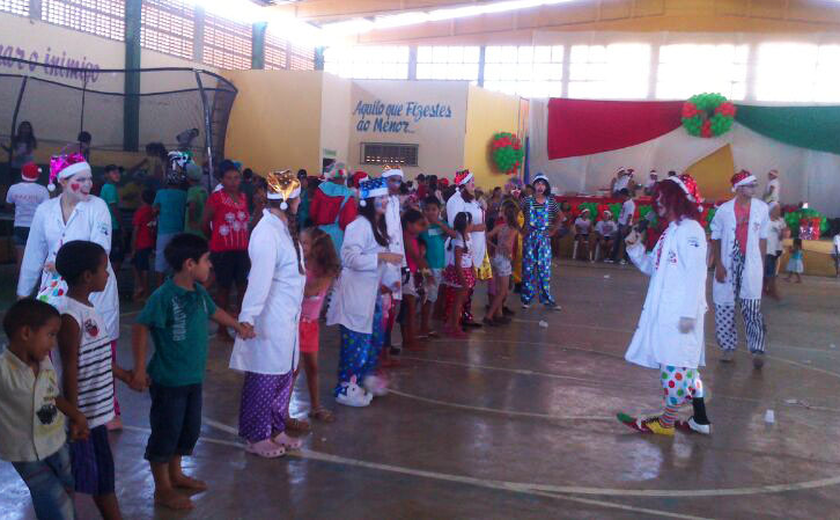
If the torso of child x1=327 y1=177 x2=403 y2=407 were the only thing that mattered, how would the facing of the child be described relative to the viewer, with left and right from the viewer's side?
facing to the right of the viewer

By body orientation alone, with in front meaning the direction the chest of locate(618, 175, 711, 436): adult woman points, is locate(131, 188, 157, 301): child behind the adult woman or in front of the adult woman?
in front

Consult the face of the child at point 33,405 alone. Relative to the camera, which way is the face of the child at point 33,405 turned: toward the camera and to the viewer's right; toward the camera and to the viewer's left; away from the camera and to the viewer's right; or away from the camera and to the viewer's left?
toward the camera and to the viewer's right

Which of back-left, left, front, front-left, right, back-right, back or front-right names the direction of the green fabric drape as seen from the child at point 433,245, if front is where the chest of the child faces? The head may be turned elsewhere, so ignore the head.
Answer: left

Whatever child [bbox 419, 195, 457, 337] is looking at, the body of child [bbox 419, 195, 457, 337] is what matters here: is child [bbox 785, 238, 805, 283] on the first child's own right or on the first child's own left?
on the first child's own left

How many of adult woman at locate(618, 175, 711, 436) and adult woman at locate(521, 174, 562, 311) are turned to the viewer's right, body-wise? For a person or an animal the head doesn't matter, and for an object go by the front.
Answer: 0

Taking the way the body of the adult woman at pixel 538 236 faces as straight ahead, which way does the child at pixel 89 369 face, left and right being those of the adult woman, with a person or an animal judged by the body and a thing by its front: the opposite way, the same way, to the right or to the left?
to the left

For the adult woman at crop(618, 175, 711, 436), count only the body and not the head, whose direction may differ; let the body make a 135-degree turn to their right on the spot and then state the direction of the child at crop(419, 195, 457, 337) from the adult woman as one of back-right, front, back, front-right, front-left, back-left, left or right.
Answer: left

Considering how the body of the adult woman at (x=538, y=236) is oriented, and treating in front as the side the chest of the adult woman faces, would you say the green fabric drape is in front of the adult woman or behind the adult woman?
behind

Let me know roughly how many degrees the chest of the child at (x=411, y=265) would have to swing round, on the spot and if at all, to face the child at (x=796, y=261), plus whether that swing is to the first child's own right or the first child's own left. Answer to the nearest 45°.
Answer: approximately 45° to the first child's own left

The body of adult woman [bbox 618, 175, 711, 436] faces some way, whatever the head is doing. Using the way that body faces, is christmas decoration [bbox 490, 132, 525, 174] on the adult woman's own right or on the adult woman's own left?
on the adult woman's own right

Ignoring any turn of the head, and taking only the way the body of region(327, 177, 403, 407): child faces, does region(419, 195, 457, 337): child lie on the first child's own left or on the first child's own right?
on the first child's own left

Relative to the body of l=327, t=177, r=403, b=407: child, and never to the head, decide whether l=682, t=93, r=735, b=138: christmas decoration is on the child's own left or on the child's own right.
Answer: on the child's own left

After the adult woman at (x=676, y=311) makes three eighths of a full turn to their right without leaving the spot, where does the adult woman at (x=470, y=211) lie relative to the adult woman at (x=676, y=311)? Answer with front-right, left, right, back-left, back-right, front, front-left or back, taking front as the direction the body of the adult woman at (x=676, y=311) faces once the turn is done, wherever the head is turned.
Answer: left

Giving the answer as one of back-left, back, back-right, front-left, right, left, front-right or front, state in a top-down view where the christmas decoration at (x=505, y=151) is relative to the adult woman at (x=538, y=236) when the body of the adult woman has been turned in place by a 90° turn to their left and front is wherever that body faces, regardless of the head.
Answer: left

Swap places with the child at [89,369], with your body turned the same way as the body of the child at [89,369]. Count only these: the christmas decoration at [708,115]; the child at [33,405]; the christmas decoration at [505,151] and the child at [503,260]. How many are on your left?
3

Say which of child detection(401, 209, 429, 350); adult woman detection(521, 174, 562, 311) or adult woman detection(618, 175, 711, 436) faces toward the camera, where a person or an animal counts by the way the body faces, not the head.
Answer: adult woman detection(521, 174, 562, 311)
